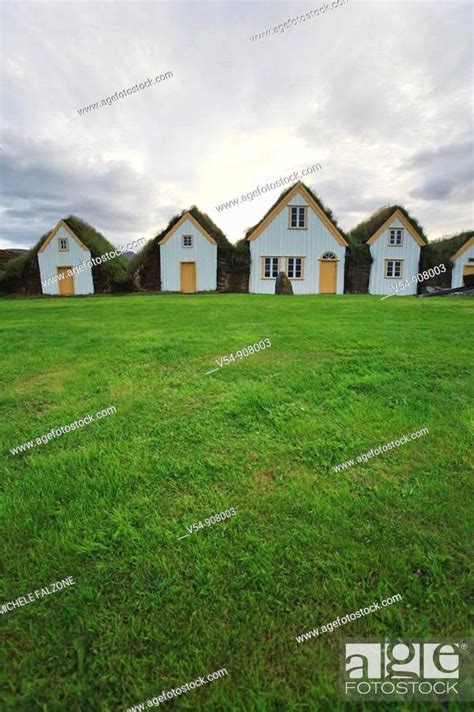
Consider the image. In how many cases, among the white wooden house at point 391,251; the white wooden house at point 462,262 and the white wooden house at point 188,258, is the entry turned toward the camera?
3

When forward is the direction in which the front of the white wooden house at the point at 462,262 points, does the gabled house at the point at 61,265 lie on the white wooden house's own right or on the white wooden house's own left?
on the white wooden house's own right

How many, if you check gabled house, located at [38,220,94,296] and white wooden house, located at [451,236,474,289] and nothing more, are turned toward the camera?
2

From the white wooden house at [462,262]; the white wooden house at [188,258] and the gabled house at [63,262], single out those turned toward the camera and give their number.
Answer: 3

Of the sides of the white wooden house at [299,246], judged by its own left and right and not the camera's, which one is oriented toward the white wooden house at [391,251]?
left
